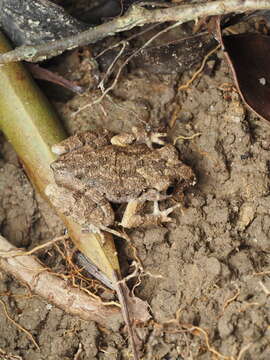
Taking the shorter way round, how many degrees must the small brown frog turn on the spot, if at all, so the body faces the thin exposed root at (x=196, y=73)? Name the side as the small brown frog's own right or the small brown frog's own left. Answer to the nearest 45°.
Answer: approximately 45° to the small brown frog's own left

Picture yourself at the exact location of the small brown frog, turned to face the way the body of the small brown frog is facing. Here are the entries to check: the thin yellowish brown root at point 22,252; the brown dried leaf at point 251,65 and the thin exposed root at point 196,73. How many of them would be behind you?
1

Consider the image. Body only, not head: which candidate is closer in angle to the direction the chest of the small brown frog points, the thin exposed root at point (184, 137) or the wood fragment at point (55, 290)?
the thin exposed root

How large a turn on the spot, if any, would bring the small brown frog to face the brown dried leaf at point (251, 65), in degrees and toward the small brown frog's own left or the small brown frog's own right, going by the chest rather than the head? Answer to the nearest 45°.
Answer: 0° — it already faces it

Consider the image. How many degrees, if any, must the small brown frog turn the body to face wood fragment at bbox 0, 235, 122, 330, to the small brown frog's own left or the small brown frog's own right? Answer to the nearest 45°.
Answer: approximately 135° to the small brown frog's own right

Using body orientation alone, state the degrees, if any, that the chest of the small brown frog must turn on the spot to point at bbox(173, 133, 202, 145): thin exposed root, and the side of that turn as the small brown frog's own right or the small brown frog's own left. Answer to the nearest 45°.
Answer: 0° — it already faces it

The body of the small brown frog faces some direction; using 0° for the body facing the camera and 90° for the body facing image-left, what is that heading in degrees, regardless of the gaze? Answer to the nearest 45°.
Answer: approximately 270°

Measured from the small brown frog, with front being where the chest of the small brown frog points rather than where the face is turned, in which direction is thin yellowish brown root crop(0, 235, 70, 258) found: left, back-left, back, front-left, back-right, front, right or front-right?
back

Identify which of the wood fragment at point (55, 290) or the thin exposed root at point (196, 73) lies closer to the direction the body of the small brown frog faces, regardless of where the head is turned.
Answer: the thin exposed root
